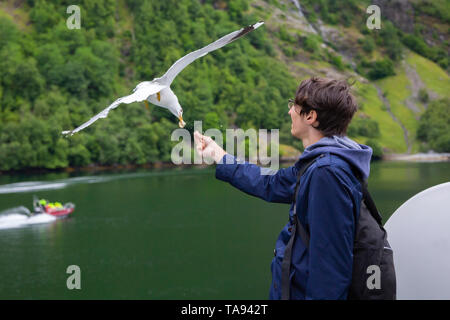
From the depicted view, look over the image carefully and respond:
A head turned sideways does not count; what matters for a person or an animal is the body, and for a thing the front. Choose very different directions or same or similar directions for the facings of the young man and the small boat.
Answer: very different directions

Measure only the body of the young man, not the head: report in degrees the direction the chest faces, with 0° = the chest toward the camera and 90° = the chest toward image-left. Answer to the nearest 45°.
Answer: approximately 90°

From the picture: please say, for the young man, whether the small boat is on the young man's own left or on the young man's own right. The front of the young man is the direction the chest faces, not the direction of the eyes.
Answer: on the young man's own right

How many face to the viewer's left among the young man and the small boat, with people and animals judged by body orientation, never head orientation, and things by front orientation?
1

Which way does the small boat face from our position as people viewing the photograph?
facing to the right of the viewer

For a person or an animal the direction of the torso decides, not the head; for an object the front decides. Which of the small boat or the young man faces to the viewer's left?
the young man
